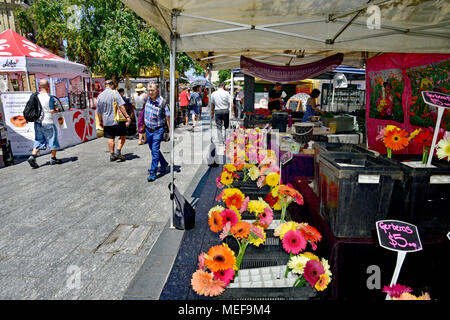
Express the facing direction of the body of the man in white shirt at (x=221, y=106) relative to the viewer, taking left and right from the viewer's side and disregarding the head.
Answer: facing away from the viewer

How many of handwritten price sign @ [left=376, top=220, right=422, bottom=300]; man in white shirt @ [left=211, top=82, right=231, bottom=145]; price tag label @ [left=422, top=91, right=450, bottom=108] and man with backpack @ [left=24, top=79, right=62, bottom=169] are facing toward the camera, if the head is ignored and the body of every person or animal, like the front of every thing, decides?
2

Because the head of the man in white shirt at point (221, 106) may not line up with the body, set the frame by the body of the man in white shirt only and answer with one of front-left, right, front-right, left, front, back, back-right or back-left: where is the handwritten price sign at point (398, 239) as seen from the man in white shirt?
back

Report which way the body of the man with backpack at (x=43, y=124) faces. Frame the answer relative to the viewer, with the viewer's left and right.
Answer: facing away from the viewer and to the right of the viewer

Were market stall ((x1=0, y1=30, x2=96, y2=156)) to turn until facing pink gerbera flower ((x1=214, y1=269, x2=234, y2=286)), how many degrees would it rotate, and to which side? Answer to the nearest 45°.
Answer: approximately 45° to its right

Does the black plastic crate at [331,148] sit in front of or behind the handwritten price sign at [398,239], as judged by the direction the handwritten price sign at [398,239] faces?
behind

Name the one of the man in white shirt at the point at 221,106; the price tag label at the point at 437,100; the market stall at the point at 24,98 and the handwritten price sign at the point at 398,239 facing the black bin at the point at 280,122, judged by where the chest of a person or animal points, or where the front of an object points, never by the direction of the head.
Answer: the market stall

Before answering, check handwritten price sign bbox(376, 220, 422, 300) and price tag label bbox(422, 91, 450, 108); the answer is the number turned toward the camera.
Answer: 2

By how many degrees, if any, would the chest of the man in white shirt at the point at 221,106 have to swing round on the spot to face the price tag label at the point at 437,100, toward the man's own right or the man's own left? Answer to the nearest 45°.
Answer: approximately 180°

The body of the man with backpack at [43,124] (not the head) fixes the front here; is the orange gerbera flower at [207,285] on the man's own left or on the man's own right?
on the man's own right
